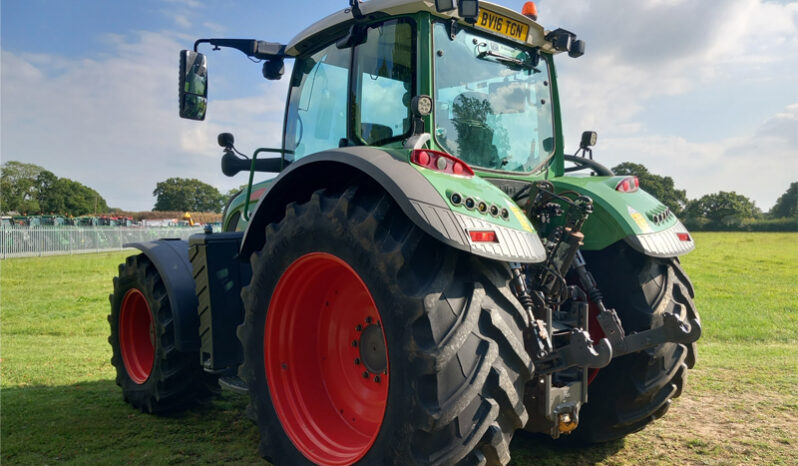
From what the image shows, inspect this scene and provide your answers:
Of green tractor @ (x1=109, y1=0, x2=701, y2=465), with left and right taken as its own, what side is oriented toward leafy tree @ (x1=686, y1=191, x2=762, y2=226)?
right

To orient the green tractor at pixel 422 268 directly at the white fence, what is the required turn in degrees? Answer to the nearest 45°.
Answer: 0° — it already faces it

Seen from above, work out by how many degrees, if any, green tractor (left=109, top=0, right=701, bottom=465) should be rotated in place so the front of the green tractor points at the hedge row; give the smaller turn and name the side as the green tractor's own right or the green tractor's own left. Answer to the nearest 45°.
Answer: approximately 90° to the green tractor's own right

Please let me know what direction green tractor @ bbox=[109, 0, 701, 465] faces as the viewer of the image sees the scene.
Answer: facing away from the viewer and to the left of the viewer

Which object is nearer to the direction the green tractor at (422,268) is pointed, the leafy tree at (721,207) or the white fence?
the white fence

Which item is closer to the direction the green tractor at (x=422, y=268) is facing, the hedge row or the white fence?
the white fence
